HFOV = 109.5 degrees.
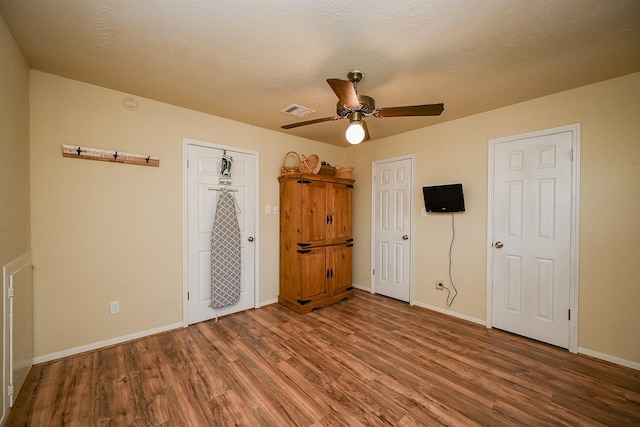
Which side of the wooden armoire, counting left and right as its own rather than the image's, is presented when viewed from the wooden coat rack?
right

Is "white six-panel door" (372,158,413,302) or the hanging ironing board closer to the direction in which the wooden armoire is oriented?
the white six-panel door

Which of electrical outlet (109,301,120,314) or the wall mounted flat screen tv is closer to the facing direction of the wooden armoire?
the wall mounted flat screen tv

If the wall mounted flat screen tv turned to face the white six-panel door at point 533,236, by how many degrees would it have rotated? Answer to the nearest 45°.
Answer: approximately 135° to its left

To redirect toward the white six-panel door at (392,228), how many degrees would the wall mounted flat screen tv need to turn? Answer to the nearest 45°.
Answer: approximately 90° to its right

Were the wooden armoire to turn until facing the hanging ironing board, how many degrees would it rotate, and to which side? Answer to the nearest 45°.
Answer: approximately 135° to its right

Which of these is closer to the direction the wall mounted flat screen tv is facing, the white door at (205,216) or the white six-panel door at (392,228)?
the white door

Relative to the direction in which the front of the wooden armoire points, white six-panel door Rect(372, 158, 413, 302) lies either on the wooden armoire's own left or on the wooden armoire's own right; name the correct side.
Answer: on the wooden armoire's own left

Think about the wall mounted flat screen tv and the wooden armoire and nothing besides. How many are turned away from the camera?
0

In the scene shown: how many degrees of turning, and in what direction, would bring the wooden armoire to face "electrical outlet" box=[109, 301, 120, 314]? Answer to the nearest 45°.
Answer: approximately 90° to its right

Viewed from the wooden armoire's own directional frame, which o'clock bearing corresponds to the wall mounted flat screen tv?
The wall mounted flat screen tv is roughly at 11 o'clock from the wooden armoire.

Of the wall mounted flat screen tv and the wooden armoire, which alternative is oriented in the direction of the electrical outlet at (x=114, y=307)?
the wall mounted flat screen tv

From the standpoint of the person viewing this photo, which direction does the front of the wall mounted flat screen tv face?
facing the viewer and to the left of the viewer

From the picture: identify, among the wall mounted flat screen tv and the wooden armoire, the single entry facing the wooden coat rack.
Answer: the wall mounted flat screen tv

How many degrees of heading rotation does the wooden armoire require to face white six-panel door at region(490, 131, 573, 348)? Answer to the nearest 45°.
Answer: approximately 45° to its left

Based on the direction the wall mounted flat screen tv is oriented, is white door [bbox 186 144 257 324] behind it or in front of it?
in front

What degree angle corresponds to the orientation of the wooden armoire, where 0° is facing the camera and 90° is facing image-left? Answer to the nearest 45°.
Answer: approximately 315°

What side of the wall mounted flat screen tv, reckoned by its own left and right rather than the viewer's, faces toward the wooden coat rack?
front
